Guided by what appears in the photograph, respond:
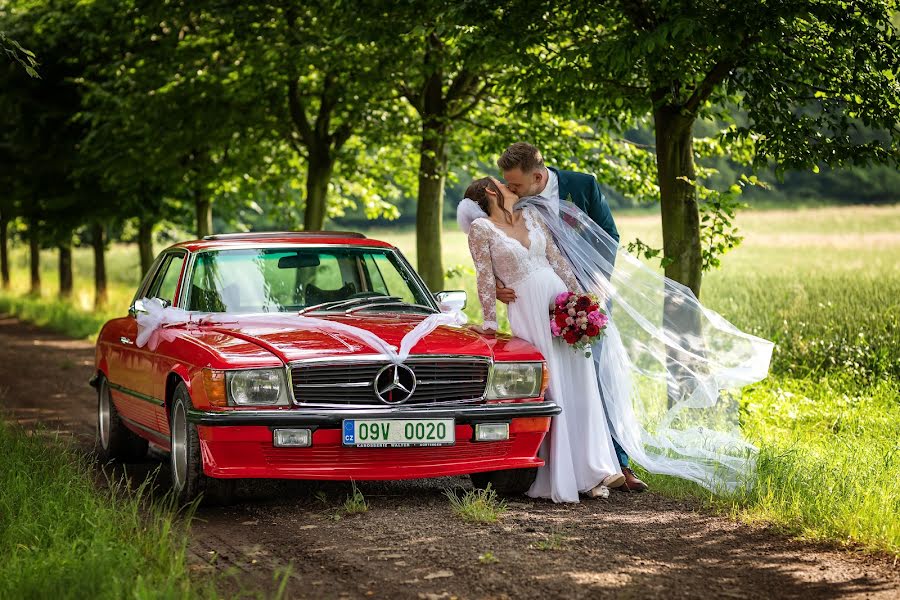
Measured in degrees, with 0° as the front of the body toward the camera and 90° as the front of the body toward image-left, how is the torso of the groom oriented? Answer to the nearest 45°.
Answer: approximately 45°

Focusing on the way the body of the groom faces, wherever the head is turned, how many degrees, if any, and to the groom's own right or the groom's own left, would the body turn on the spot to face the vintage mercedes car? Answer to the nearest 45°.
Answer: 0° — they already face it

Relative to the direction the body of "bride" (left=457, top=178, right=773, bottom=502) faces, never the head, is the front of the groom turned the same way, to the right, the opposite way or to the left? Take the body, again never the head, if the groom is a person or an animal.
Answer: to the right

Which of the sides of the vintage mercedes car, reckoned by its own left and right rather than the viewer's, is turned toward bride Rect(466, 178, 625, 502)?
left

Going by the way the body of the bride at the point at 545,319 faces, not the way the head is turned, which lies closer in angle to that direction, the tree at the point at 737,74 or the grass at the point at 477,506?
the grass

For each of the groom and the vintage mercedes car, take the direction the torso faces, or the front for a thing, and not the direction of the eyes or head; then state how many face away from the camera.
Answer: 0

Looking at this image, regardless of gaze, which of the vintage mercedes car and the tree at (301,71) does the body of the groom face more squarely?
the vintage mercedes car

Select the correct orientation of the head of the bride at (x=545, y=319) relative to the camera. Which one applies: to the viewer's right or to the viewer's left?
to the viewer's right

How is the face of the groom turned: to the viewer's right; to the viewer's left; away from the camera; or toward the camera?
to the viewer's left

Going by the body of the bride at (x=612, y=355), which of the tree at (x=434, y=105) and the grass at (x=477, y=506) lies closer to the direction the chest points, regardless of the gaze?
the grass

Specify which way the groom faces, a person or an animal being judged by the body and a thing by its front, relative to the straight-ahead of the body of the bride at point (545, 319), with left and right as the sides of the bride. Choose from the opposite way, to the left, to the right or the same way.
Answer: to the right

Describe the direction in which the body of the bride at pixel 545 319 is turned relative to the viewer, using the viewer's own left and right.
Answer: facing the viewer and to the right of the viewer

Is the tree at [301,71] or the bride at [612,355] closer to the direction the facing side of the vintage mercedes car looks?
the bride

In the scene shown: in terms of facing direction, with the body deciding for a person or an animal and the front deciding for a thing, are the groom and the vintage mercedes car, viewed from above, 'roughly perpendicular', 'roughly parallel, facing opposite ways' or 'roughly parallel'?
roughly perpendicular

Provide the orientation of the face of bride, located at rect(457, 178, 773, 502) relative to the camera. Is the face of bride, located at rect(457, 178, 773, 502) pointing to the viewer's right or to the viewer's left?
to the viewer's right

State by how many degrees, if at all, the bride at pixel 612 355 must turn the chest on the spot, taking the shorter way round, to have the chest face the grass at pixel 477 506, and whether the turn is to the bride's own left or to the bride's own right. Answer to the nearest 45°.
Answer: approximately 90° to the bride's own right

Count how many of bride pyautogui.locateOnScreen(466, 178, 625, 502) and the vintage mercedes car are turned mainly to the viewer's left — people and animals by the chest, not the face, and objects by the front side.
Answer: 0
